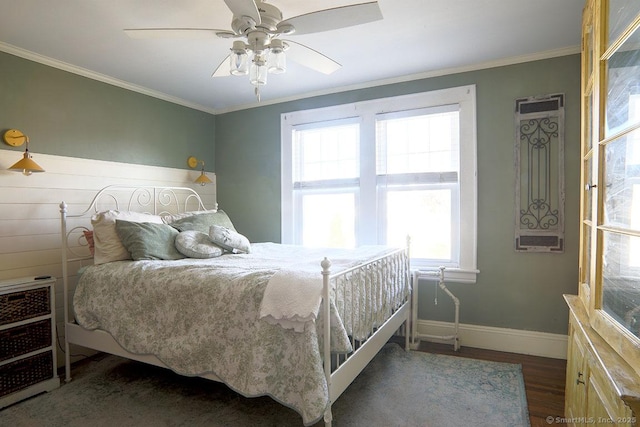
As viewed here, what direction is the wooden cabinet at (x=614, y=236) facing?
to the viewer's left

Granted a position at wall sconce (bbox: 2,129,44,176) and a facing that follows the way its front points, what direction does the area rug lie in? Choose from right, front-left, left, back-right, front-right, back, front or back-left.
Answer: front

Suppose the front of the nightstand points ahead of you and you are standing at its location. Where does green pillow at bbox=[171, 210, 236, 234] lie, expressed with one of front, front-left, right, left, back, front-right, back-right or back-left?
front-left

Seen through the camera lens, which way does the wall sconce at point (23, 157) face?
facing the viewer and to the right of the viewer

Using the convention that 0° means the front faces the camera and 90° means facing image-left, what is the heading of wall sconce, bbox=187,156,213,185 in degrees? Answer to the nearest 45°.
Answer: approximately 315°

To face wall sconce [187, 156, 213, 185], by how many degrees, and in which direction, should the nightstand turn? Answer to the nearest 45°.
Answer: approximately 90° to its left

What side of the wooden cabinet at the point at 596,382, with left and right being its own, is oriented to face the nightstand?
front

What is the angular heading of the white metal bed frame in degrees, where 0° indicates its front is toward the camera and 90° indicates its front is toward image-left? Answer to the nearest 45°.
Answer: approximately 315°

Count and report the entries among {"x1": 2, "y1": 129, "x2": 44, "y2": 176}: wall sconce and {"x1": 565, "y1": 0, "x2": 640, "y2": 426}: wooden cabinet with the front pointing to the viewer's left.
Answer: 1

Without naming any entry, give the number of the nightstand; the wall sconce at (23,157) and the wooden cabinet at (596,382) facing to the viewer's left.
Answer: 1

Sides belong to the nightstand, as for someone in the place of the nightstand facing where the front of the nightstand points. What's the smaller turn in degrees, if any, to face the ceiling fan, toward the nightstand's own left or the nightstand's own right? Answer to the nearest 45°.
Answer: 0° — it already faces it

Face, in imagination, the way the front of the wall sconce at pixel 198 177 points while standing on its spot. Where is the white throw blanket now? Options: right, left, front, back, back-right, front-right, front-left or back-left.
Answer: front-right

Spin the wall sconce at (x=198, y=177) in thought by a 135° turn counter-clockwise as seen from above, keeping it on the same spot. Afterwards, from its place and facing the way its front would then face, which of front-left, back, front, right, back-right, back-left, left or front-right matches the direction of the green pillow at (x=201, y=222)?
back
